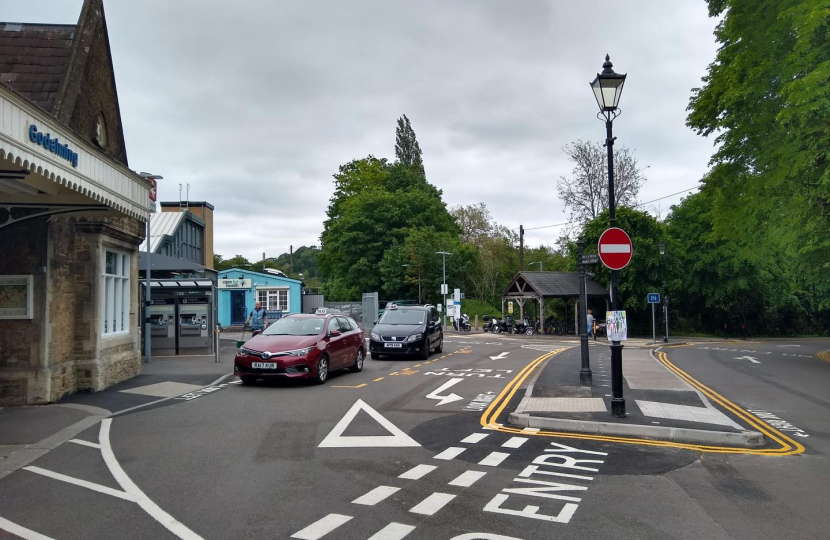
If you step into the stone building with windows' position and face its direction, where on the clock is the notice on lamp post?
The notice on lamp post is roughly at 12 o'clock from the stone building with windows.

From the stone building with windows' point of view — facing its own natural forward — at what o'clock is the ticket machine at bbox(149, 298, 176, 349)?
The ticket machine is roughly at 8 o'clock from the stone building with windows.

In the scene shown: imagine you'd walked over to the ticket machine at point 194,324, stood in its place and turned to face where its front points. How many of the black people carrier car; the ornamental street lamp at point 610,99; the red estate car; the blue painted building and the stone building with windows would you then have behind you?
1

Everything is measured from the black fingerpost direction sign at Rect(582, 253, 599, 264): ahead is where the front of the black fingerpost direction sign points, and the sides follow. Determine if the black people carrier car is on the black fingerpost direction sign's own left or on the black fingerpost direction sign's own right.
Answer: on the black fingerpost direction sign's own right

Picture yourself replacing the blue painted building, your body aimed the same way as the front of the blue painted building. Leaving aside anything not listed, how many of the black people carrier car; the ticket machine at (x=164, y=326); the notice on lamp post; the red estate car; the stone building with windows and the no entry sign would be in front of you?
6

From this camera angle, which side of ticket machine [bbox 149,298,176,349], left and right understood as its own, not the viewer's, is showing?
front

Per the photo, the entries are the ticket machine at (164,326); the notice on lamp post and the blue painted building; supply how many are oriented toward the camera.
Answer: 3

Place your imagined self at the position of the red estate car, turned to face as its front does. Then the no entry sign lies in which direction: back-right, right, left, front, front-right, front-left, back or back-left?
left

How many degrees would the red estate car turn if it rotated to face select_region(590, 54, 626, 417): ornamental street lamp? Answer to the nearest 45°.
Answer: approximately 90° to its left

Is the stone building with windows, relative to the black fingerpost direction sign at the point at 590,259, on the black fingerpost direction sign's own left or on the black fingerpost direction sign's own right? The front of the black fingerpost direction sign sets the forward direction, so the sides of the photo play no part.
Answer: on the black fingerpost direction sign's own right

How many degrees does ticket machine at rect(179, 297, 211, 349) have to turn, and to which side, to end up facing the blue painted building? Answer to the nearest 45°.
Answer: approximately 180°

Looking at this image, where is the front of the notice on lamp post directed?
toward the camera

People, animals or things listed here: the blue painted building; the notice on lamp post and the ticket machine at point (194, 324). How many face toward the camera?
3

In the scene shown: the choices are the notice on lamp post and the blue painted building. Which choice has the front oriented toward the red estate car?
the blue painted building

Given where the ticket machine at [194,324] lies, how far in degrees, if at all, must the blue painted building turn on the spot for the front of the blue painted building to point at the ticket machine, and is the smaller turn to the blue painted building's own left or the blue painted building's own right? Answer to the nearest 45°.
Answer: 0° — it already faces it

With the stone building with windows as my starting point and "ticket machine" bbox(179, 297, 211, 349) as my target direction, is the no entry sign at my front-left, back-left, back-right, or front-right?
back-right
